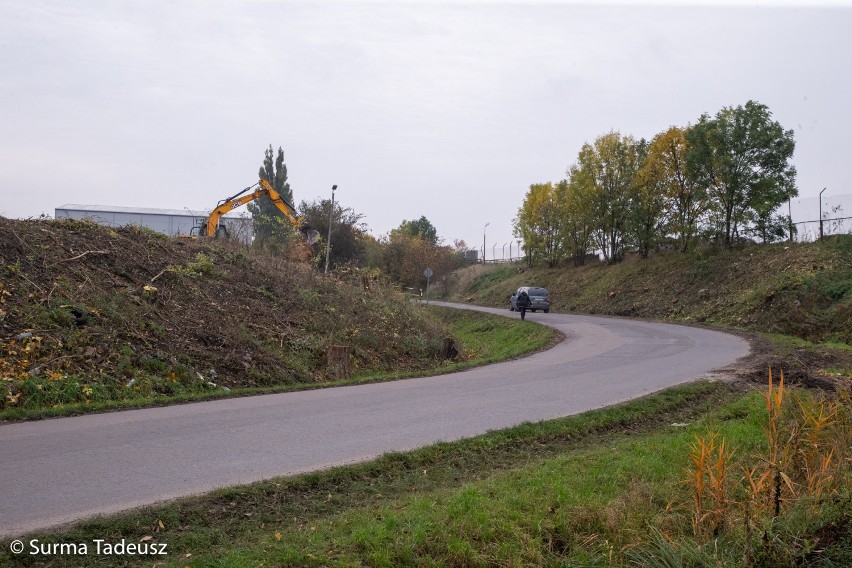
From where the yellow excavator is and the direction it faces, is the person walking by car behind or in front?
in front

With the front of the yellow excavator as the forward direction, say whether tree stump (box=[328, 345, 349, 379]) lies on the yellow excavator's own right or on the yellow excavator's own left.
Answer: on the yellow excavator's own right

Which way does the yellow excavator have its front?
to the viewer's right

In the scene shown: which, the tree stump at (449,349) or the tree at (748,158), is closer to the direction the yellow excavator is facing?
the tree

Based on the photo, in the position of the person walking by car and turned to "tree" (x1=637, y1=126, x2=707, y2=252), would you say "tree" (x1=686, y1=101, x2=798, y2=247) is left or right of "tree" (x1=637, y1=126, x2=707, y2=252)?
right

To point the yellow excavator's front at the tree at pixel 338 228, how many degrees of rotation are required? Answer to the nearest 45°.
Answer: approximately 45° to its left

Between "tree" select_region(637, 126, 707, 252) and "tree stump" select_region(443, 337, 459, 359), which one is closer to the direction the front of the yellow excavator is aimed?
the tree

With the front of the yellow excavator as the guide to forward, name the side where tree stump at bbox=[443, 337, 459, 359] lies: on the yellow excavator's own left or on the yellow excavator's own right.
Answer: on the yellow excavator's own right

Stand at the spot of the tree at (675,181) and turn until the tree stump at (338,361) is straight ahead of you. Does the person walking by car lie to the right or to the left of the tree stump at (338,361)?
right

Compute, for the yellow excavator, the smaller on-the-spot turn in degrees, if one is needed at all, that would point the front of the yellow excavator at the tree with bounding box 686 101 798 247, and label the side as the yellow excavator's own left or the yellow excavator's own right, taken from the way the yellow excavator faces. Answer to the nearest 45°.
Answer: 0° — it already faces it
